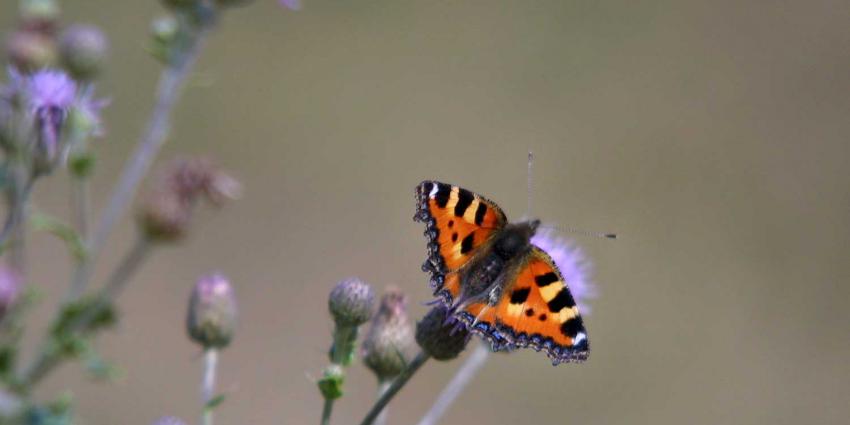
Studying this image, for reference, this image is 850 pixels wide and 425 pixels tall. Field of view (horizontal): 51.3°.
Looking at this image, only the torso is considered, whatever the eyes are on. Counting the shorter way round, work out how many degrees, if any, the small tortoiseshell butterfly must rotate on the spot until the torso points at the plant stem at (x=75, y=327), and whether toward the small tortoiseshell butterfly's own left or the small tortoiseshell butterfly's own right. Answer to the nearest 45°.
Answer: approximately 180°

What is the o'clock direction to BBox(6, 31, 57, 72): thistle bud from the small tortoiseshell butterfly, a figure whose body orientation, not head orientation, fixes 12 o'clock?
The thistle bud is roughly at 8 o'clock from the small tortoiseshell butterfly.

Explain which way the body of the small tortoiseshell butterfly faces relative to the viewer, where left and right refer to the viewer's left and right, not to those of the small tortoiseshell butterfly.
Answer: facing away from the viewer and to the right of the viewer

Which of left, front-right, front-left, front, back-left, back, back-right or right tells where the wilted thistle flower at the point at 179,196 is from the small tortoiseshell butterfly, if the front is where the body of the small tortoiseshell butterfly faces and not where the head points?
back-left

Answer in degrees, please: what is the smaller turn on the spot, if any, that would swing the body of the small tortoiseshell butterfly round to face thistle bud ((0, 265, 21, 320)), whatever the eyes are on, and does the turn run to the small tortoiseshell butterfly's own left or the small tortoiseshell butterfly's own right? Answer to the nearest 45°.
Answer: approximately 180°

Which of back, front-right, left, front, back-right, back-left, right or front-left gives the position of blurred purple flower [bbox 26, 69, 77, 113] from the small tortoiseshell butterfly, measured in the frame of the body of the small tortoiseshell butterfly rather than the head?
back-left

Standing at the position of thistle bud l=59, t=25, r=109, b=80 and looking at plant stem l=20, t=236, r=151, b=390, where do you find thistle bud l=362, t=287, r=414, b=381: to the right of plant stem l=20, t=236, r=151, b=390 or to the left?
left

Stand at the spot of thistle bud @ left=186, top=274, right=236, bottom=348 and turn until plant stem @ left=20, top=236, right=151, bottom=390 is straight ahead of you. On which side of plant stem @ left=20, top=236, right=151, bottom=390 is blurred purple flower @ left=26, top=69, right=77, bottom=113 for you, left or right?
right
